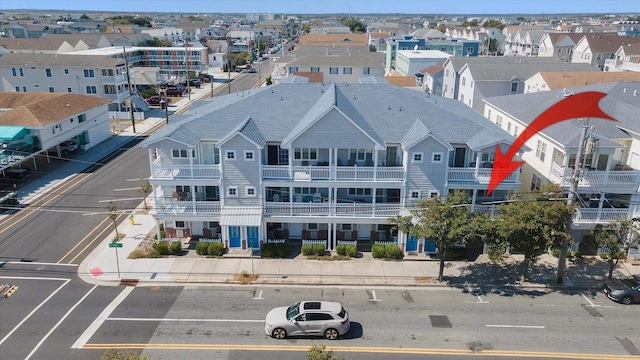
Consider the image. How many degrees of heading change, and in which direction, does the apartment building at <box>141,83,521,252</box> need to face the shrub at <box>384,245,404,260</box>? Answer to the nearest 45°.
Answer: approximately 45° to its left

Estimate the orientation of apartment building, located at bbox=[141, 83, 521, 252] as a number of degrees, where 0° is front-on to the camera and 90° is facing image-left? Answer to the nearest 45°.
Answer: approximately 0°

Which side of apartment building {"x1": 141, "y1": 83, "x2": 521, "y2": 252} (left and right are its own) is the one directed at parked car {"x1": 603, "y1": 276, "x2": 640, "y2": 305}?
left

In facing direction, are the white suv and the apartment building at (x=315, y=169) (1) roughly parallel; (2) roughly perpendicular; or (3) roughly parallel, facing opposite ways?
roughly perpendicular

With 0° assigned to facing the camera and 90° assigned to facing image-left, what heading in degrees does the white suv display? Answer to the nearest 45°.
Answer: approximately 90°

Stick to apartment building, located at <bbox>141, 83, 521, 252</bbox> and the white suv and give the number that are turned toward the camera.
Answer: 1

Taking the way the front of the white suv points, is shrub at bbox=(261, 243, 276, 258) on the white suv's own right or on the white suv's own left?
on the white suv's own right

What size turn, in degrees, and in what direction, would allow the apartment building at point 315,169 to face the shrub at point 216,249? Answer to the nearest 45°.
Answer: approximately 90° to its right

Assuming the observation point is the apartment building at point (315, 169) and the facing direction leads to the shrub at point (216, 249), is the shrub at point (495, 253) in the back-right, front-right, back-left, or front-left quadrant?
back-left
